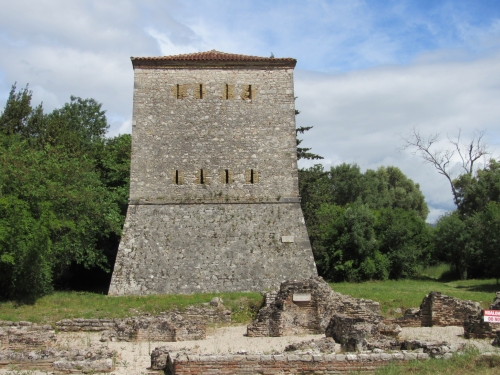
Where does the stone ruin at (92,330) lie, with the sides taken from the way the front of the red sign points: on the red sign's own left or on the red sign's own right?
on the red sign's own right

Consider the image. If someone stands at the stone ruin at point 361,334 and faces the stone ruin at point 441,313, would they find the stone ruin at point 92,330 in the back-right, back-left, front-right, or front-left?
back-left

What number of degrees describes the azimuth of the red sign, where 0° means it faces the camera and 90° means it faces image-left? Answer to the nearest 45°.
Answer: approximately 0°

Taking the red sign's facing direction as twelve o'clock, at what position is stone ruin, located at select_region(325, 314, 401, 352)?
The stone ruin is roughly at 3 o'clock from the red sign.

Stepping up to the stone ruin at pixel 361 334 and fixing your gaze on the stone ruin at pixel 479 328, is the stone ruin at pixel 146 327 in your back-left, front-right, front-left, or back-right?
back-left

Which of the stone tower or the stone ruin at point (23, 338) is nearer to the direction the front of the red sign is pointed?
the stone ruin

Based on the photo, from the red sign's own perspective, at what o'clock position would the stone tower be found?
The stone tower is roughly at 4 o'clock from the red sign.

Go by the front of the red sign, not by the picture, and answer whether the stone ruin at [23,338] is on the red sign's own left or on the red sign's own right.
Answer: on the red sign's own right

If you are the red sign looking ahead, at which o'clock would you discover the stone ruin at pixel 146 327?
The stone ruin is roughly at 3 o'clock from the red sign.
